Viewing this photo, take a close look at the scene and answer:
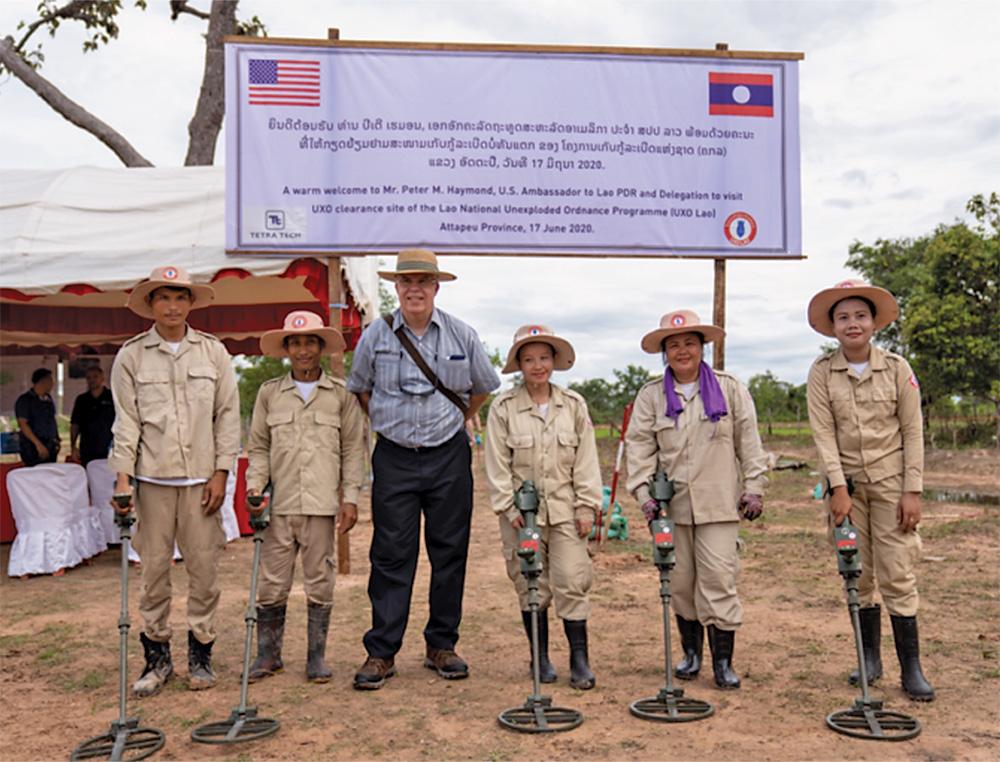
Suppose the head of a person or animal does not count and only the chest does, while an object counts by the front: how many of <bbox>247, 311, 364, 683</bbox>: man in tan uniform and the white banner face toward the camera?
2

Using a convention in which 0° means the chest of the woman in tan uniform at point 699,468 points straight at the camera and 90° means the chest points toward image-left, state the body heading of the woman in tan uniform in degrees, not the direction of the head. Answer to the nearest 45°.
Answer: approximately 0°

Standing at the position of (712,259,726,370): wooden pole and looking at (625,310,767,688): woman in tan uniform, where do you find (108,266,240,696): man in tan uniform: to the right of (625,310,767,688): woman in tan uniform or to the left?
right
